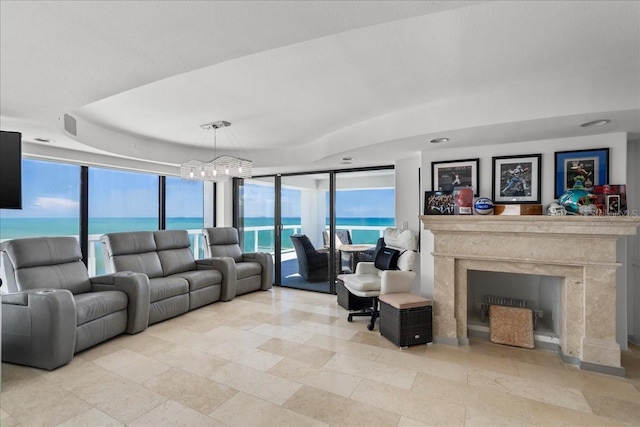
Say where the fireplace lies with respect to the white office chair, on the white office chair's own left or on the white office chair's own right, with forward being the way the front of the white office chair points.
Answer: on the white office chair's own left

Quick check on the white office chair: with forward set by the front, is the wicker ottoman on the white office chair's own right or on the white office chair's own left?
on the white office chair's own left

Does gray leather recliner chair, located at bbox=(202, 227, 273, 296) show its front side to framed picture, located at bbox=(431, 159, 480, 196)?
yes

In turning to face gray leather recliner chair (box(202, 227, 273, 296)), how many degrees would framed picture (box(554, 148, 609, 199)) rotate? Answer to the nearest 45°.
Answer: approximately 45° to its right

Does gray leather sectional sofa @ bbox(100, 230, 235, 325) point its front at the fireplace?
yes

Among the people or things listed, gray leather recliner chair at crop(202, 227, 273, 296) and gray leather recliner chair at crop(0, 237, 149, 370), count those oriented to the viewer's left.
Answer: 0

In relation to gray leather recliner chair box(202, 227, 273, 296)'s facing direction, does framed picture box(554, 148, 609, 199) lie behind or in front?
in front

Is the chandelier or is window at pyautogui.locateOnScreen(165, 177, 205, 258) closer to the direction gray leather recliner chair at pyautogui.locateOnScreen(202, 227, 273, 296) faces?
the chandelier

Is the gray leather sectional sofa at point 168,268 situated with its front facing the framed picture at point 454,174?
yes
